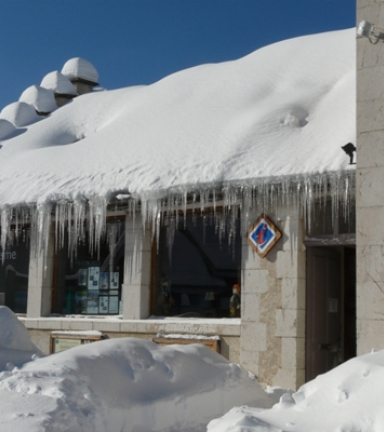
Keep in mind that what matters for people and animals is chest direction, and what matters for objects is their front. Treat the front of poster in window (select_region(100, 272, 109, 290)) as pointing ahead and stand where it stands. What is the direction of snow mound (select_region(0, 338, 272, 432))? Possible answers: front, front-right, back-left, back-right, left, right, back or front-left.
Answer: front

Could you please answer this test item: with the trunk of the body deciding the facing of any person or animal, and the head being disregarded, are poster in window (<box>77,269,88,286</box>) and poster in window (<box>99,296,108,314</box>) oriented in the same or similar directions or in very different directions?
same or similar directions

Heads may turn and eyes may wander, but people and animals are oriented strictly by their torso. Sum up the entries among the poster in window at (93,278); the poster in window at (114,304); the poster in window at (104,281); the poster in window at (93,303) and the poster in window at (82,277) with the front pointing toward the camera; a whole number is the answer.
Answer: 5

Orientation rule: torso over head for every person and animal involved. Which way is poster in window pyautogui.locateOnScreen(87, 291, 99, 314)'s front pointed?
toward the camera

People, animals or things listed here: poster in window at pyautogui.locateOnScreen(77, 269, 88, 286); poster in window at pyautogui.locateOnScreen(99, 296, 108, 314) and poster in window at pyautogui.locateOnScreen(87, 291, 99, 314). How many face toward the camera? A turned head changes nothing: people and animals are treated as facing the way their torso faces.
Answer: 3

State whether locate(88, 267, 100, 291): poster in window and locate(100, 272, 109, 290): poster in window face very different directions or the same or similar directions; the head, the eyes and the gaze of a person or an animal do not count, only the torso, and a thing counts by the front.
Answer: same or similar directions

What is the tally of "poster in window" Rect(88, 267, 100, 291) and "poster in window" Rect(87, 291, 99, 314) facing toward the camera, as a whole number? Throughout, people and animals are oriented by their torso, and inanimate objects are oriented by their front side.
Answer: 2

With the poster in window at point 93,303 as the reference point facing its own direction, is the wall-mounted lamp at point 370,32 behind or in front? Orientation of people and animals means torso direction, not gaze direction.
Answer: in front

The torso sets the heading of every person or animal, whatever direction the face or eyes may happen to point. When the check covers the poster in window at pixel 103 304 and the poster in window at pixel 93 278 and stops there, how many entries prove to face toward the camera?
2

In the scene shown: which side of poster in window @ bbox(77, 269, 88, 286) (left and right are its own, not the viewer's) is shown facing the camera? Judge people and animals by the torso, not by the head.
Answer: front

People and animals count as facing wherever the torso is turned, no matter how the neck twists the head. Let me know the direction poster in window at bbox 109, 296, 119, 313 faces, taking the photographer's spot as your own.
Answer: facing the viewer

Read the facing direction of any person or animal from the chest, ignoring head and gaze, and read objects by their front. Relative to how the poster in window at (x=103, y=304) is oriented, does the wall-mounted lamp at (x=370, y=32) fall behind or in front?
in front

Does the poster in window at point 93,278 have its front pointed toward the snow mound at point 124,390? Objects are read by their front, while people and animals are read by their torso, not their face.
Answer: yes
